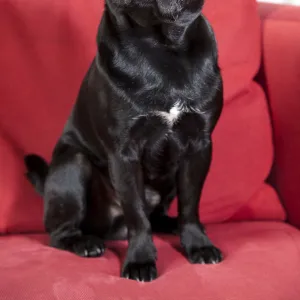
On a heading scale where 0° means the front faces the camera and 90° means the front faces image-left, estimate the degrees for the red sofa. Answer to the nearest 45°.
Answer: approximately 0°

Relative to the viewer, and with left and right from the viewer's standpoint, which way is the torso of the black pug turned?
facing the viewer and to the right of the viewer
